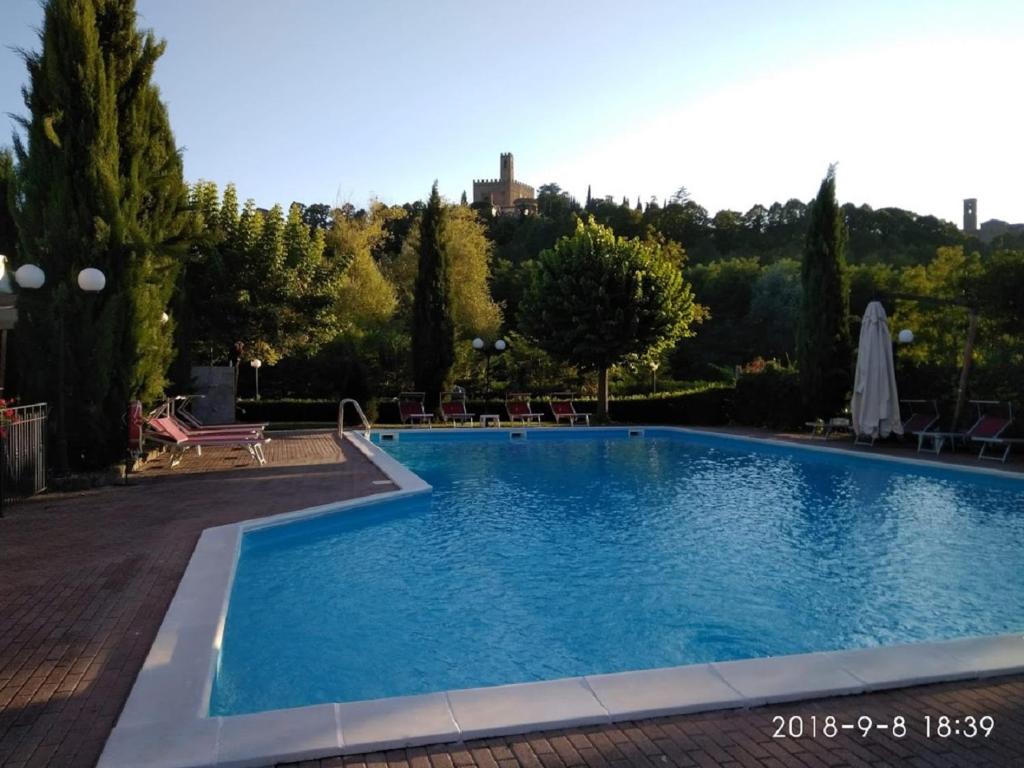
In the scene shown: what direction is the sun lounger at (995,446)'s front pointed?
to the viewer's left

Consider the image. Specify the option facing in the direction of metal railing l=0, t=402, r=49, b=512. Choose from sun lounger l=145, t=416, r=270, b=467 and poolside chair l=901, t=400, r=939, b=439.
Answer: the poolside chair

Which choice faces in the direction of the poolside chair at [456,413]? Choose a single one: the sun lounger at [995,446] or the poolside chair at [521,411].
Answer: the sun lounger

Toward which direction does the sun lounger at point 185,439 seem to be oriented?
to the viewer's right

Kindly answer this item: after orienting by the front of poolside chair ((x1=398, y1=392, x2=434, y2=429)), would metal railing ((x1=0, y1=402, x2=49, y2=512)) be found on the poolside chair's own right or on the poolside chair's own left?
on the poolside chair's own right

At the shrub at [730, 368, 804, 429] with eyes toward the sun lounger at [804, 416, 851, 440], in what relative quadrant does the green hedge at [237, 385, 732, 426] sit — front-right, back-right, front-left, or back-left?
back-right

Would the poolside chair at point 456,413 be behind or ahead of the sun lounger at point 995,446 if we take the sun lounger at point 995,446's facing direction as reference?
ahead

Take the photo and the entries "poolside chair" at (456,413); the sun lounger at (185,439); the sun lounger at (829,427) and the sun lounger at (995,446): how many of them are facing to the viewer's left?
2

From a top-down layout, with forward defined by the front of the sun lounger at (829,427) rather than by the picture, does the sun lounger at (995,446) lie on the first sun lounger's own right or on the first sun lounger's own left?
on the first sun lounger's own left

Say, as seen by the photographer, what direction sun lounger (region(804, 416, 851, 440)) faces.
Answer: facing to the left of the viewer

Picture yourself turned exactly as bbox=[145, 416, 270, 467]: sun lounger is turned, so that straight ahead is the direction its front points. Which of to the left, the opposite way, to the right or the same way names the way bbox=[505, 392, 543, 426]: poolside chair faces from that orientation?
to the right

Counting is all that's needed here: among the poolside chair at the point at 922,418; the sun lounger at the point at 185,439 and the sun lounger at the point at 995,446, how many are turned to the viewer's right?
1

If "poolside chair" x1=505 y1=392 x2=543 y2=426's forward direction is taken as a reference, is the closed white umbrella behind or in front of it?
in front
